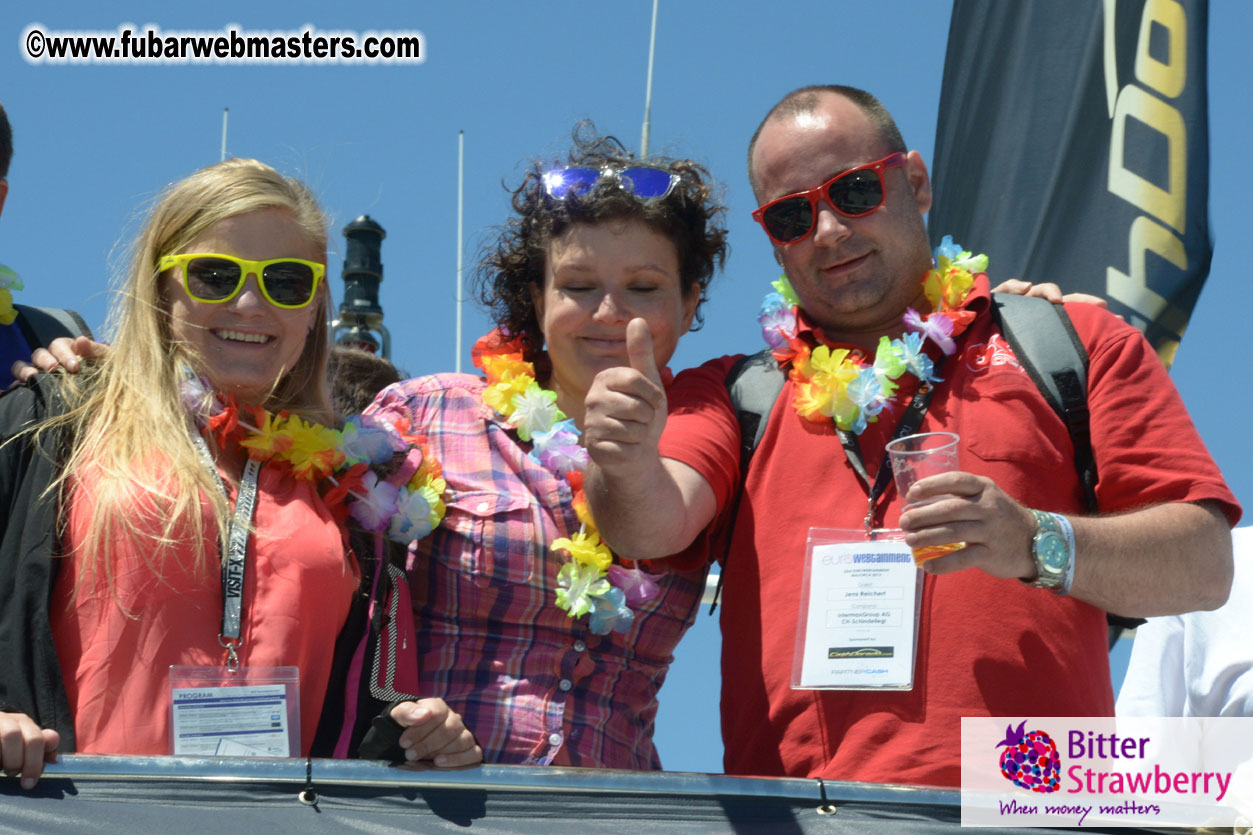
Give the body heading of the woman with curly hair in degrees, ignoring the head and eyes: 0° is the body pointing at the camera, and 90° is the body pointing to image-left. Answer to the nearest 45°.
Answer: approximately 0°

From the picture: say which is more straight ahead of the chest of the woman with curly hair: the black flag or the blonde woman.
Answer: the blonde woman

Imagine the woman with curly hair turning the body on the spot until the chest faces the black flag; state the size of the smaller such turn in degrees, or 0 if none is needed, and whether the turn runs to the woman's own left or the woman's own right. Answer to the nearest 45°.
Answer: approximately 135° to the woman's own left

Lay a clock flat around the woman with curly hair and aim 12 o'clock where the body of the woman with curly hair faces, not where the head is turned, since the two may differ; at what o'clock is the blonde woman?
The blonde woman is roughly at 2 o'clock from the woman with curly hair.
